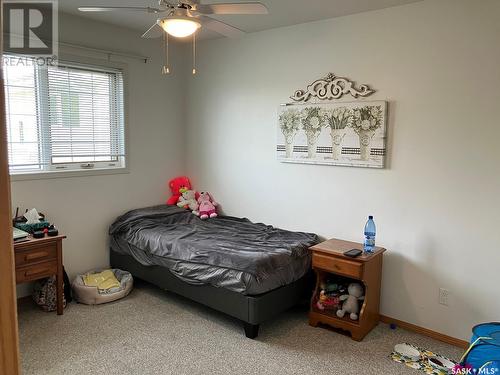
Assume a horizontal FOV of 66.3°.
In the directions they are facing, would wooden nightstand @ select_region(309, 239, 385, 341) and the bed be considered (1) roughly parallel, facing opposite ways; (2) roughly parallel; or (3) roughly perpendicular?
roughly perpendicular

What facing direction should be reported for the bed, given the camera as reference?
facing the viewer and to the right of the viewer

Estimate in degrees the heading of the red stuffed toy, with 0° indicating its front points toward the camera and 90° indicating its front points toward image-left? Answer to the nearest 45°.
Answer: approximately 315°

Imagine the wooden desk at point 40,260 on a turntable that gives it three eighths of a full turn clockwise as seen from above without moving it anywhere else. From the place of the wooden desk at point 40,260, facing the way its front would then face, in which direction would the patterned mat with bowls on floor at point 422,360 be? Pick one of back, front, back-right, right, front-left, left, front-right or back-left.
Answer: back-left

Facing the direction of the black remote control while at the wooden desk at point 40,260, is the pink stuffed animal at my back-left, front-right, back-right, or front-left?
front-left

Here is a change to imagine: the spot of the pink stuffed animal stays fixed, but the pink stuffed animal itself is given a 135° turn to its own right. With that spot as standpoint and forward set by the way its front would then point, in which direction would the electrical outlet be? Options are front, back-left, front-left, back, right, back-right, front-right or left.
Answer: back

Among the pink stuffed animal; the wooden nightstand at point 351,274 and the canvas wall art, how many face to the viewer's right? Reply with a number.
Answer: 0

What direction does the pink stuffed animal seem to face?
toward the camera

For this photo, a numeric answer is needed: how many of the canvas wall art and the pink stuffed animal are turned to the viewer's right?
0
